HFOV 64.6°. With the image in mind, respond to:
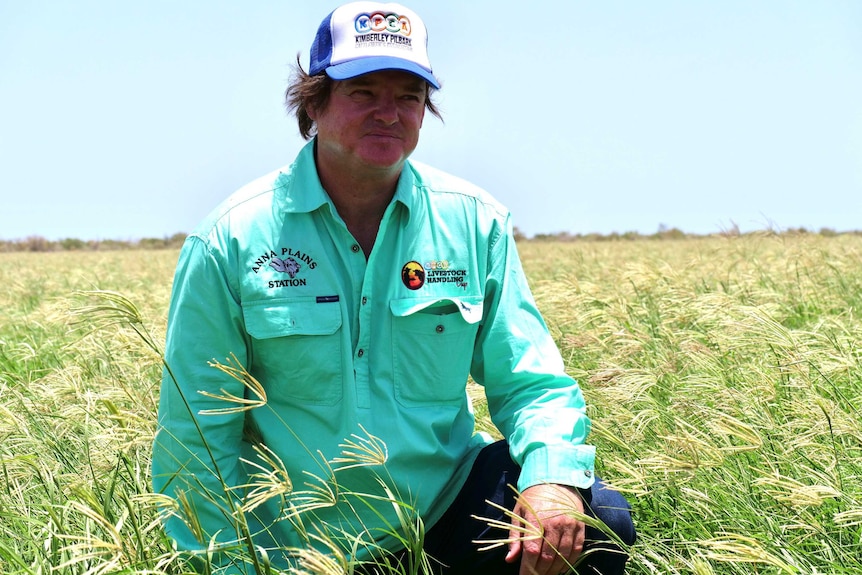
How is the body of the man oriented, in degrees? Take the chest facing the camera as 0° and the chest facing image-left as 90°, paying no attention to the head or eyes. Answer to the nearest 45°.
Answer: approximately 0°

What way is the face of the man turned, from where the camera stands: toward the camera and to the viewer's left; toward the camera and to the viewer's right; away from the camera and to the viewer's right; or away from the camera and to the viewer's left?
toward the camera and to the viewer's right
